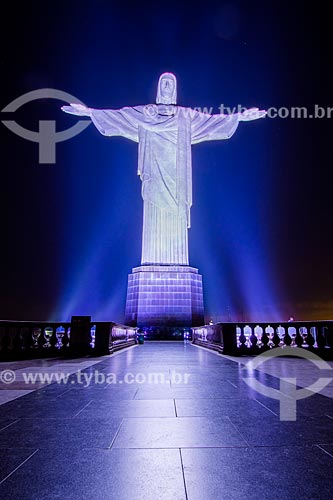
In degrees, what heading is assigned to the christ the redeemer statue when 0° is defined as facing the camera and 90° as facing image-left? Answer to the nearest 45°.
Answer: approximately 0°

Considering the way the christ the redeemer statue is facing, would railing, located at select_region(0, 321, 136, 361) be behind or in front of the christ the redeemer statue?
in front

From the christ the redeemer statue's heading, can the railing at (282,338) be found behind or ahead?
ahead
